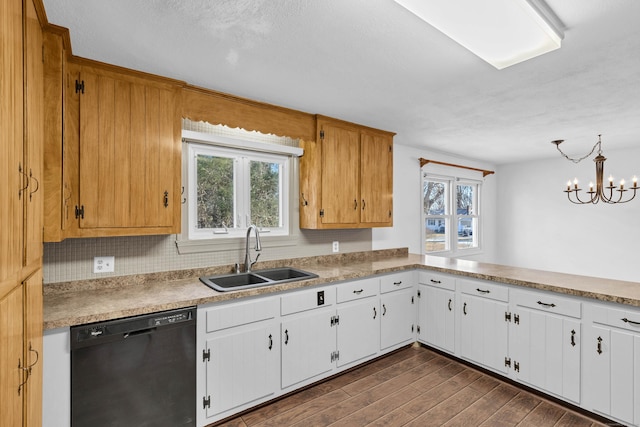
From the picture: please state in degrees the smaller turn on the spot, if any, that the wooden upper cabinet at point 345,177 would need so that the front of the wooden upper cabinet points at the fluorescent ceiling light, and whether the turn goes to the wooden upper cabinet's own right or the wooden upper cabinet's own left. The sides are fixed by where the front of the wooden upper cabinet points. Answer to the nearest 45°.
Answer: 0° — it already faces it

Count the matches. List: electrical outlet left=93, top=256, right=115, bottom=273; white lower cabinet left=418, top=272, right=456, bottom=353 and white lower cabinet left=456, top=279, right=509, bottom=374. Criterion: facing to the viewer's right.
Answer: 0

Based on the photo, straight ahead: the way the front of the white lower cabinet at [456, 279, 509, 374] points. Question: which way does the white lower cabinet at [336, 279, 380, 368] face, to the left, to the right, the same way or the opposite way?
to the left

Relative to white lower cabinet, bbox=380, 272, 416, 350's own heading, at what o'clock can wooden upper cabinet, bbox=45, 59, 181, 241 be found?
The wooden upper cabinet is roughly at 3 o'clock from the white lower cabinet.

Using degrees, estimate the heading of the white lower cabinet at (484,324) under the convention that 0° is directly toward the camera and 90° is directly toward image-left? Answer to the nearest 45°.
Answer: approximately 45°

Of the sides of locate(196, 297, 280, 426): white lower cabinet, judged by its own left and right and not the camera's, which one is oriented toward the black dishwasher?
right

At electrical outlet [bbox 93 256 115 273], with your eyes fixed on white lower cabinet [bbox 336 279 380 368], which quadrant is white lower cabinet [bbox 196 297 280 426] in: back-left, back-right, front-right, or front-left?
front-right

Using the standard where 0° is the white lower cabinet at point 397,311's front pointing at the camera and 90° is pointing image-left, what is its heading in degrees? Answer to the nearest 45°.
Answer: approximately 315°

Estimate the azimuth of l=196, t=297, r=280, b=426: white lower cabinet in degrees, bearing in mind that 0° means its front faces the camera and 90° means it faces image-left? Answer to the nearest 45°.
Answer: approximately 315°

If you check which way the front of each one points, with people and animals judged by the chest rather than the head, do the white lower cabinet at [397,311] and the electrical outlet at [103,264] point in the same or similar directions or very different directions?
same or similar directions

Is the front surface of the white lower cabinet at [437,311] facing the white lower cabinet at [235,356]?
yes

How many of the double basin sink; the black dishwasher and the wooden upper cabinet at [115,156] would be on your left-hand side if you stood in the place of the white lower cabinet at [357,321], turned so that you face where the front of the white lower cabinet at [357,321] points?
0

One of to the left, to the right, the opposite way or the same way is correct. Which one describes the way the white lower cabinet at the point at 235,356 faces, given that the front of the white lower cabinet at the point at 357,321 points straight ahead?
the same way

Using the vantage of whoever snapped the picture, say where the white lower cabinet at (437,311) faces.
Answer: facing the viewer and to the left of the viewer

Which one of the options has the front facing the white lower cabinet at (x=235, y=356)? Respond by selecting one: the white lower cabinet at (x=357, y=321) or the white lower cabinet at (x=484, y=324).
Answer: the white lower cabinet at (x=484, y=324)

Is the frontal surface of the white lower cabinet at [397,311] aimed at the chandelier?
no

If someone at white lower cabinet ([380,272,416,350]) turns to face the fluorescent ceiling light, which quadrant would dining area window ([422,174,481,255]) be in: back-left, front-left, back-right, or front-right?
back-left

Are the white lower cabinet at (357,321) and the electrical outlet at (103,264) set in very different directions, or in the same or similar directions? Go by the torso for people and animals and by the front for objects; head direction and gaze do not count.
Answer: same or similar directions

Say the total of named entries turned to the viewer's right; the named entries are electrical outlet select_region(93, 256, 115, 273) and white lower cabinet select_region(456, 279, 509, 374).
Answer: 0
